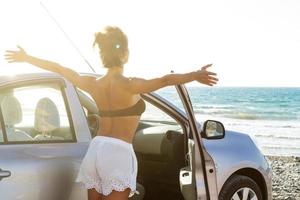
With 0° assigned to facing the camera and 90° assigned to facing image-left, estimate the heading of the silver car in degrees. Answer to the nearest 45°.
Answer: approximately 270°

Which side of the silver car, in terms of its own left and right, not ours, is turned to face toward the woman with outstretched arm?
right

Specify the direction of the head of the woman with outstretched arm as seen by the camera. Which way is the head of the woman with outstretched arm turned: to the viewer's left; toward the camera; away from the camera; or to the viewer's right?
away from the camera
